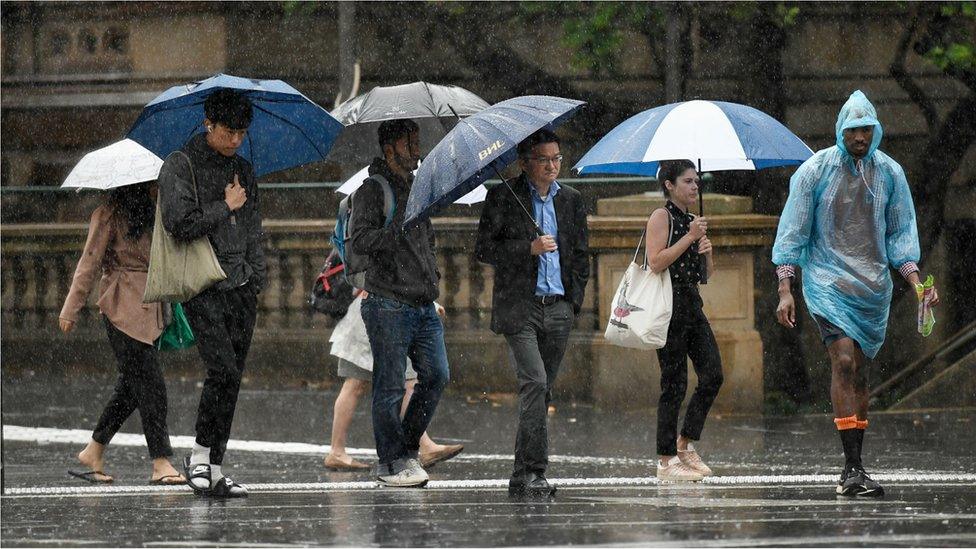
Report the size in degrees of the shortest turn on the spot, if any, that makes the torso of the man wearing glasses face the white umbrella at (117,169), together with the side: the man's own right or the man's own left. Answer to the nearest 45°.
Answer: approximately 135° to the man's own right

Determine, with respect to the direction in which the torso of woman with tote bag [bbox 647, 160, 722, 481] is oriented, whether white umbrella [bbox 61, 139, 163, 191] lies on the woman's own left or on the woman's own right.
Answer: on the woman's own right

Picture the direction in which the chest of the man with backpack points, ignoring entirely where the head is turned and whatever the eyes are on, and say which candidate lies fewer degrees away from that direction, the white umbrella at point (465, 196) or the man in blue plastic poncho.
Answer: the man in blue plastic poncho

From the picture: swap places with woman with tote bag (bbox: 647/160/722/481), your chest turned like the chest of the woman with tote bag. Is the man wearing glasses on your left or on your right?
on your right

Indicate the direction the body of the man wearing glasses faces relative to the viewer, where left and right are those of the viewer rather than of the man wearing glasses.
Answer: facing the viewer and to the right of the viewer
